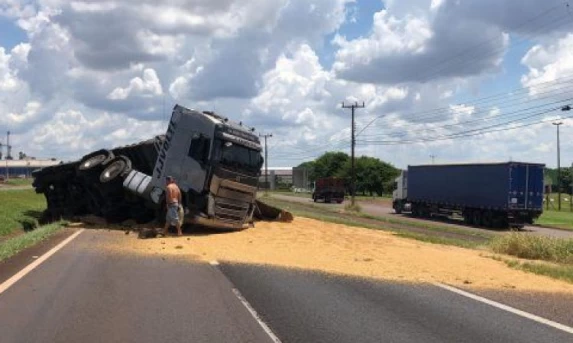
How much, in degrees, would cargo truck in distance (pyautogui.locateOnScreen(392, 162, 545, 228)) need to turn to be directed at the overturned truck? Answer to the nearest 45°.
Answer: approximately 90° to its left

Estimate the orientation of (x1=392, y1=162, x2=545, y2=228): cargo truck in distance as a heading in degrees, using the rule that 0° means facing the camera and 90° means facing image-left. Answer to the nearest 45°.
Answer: approximately 135°

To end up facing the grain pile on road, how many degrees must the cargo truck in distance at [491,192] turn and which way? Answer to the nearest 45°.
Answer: approximately 135° to its left

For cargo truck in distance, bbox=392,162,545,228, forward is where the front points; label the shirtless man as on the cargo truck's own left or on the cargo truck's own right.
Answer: on the cargo truck's own left
